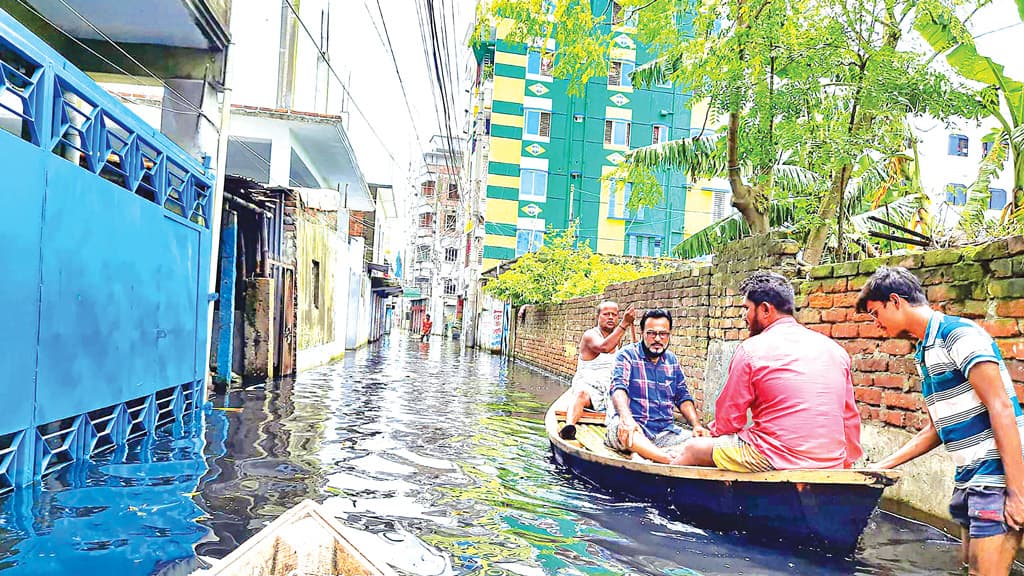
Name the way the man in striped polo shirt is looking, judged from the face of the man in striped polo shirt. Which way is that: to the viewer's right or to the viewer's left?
to the viewer's left

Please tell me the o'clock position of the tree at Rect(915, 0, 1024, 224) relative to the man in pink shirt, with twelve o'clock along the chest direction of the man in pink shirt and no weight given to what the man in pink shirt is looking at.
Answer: The tree is roughly at 2 o'clock from the man in pink shirt.

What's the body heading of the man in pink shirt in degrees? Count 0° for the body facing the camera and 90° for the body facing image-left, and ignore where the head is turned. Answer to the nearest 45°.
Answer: approximately 135°

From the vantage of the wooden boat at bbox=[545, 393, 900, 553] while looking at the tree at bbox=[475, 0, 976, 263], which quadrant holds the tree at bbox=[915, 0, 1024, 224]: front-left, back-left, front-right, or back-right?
front-right

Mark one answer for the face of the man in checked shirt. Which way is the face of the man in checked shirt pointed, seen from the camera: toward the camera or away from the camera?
toward the camera

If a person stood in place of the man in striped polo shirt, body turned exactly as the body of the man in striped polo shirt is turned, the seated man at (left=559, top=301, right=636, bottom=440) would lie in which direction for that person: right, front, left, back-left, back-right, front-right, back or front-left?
front-right

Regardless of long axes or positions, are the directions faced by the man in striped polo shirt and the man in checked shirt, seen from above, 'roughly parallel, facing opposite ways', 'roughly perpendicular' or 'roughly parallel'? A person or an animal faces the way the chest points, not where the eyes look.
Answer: roughly perpendicular

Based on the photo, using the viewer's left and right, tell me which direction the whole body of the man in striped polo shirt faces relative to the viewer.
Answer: facing to the left of the viewer

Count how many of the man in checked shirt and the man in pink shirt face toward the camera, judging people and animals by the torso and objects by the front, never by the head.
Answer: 1

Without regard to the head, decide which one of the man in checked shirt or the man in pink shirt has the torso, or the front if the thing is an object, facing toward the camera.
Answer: the man in checked shirt

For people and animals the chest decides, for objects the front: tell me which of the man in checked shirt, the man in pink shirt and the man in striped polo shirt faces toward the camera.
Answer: the man in checked shirt

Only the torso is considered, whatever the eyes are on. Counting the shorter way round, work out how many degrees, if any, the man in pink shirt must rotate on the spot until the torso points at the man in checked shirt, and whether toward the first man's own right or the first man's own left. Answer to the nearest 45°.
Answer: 0° — they already face them

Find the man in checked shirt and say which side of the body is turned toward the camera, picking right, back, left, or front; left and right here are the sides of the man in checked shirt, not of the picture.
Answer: front

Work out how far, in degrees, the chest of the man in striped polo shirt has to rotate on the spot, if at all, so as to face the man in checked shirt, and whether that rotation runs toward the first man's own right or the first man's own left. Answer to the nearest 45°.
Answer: approximately 45° to the first man's own right
